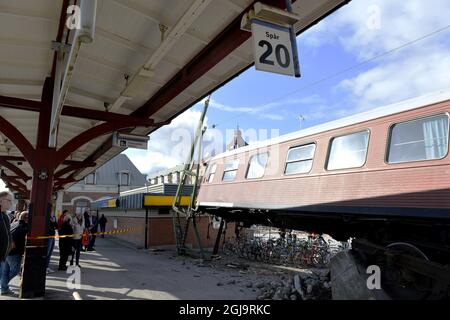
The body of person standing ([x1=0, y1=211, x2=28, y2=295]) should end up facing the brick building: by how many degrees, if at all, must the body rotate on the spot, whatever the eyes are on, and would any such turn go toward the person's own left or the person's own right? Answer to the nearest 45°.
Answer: approximately 90° to the person's own left

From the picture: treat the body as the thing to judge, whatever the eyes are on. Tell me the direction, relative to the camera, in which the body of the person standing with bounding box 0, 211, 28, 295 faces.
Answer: to the viewer's right

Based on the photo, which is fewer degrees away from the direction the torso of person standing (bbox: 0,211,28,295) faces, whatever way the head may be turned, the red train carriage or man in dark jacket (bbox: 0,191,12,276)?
the red train carriage

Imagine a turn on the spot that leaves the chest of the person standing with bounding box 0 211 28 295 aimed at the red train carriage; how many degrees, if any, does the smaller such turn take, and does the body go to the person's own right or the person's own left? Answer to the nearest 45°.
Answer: approximately 45° to the person's own right

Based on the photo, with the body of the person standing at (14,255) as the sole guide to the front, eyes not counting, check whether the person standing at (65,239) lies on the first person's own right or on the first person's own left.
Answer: on the first person's own left
